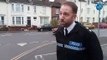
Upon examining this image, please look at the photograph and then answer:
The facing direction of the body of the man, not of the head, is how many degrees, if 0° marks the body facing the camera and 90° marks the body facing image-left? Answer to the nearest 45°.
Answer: approximately 45°
